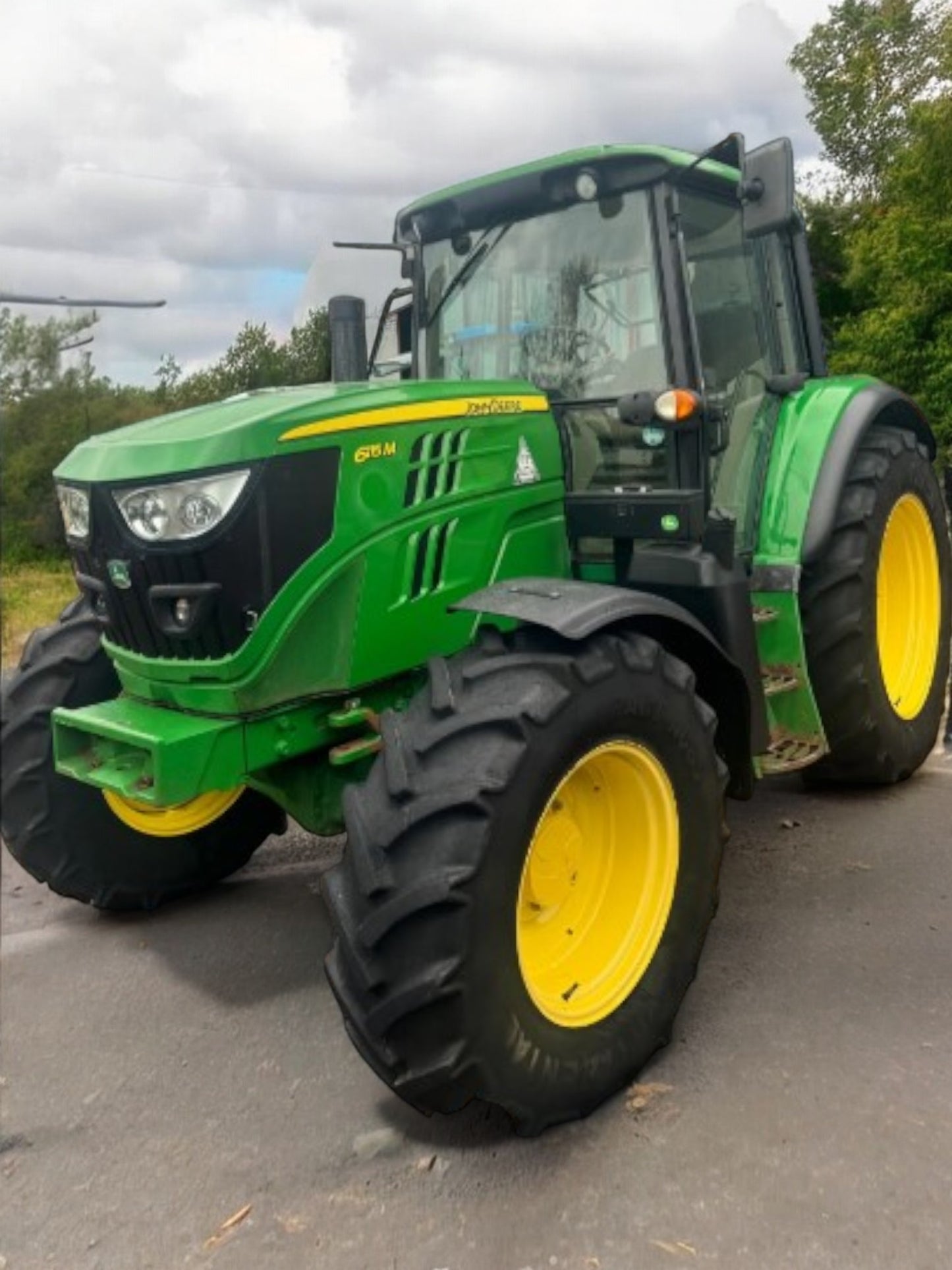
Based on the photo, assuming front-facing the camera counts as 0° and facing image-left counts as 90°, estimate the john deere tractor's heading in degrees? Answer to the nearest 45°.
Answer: approximately 45°

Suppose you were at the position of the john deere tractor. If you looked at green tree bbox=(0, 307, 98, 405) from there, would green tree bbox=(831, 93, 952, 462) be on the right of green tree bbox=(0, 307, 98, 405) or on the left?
right

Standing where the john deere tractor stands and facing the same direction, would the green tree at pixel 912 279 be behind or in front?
behind

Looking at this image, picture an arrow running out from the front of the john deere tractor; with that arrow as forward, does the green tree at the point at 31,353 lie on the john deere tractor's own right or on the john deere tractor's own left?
on the john deere tractor's own right
